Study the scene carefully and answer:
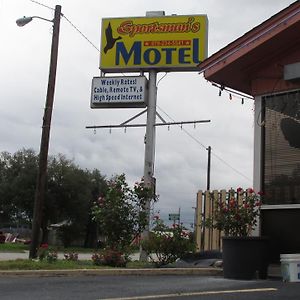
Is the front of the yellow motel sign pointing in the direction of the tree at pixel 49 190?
no

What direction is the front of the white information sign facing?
toward the camera

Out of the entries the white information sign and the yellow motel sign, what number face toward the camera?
2

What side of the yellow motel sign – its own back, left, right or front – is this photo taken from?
front

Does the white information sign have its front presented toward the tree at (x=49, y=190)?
no

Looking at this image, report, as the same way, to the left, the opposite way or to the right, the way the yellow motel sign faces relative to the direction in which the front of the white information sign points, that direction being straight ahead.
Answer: the same way

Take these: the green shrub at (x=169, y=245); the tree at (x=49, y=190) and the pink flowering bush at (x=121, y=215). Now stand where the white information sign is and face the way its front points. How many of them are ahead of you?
2

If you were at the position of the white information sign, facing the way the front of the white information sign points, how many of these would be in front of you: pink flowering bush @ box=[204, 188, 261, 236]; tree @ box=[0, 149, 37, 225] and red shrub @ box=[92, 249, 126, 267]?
2

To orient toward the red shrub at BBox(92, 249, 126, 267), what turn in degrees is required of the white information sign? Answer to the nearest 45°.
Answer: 0° — it already faces it
